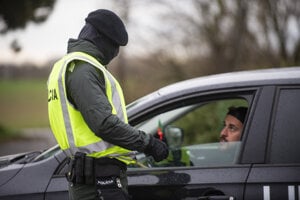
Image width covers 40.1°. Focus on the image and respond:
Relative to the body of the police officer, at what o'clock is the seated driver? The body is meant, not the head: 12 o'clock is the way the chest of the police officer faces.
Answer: The seated driver is roughly at 11 o'clock from the police officer.

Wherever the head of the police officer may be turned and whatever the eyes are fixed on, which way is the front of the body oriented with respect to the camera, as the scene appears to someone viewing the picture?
to the viewer's right
